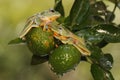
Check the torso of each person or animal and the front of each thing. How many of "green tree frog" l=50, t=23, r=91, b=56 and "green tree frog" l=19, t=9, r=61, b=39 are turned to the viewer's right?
1

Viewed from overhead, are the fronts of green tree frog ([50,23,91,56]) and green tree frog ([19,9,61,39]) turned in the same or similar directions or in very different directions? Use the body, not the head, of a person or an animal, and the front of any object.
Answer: very different directions
